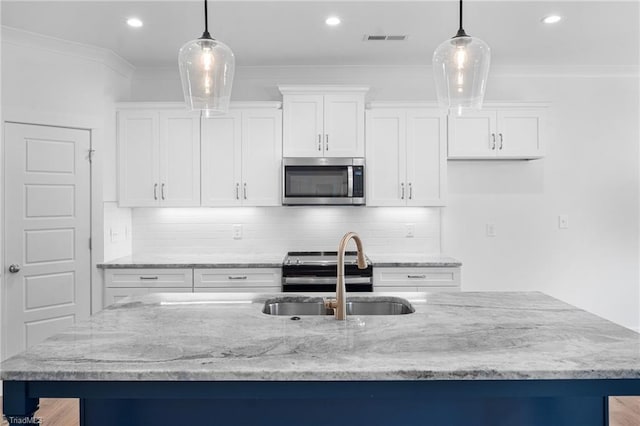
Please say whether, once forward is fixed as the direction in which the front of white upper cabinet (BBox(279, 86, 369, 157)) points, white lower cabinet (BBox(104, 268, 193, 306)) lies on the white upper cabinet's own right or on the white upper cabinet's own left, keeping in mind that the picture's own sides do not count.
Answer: on the white upper cabinet's own right

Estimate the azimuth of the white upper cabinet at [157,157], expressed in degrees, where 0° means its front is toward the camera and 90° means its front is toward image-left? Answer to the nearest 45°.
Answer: approximately 0°

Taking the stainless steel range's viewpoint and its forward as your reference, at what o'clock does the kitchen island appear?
The kitchen island is roughly at 12 o'clock from the stainless steel range.

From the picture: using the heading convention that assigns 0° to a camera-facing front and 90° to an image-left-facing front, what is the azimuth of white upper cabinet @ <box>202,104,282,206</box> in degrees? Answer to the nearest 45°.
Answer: approximately 0°

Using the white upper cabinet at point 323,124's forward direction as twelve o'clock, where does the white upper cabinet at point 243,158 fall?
the white upper cabinet at point 243,158 is roughly at 3 o'clock from the white upper cabinet at point 323,124.

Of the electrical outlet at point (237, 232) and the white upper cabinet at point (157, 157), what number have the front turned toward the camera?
2

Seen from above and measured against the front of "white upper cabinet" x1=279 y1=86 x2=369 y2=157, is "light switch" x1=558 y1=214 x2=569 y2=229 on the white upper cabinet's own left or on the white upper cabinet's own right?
on the white upper cabinet's own left
